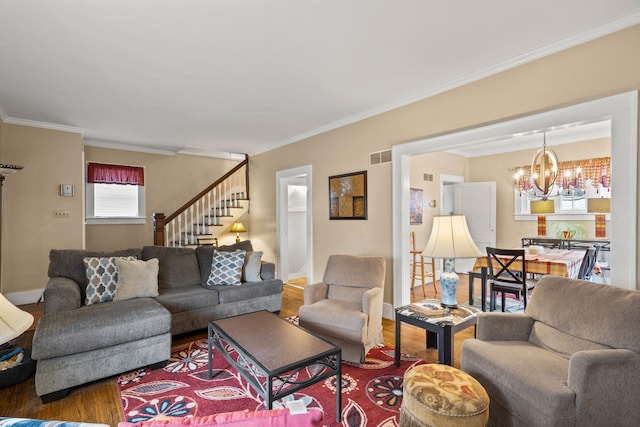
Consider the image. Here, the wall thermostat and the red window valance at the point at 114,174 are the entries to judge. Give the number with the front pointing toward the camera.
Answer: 2

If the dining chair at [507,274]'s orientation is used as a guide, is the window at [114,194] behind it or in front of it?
behind

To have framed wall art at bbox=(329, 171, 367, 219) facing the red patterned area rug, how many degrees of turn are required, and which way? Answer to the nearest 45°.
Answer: approximately 45° to its left

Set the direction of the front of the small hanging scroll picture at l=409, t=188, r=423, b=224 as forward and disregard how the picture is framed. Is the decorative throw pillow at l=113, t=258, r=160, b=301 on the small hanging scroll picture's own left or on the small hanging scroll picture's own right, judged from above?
on the small hanging scroll picture's own right

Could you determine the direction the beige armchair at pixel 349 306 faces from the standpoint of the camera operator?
facing the viewer and to the left of the viewer

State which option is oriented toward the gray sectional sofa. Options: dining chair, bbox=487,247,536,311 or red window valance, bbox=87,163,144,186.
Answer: the red window valance

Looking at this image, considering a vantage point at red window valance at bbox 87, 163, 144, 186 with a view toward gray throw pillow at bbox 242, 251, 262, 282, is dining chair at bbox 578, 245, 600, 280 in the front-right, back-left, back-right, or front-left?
front-left

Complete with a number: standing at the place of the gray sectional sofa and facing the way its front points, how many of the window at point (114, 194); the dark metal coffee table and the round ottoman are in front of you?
2

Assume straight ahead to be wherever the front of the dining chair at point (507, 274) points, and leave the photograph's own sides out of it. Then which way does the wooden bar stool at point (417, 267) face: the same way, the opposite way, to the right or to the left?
to the right

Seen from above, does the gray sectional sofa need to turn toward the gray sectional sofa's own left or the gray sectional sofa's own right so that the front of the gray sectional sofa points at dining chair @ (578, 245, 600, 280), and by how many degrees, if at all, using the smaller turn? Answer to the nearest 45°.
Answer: approximately 45° to the gray sectional sofa's own left

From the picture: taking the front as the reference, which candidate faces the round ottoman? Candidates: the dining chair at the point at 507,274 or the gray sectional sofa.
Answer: the gray sectional sofa

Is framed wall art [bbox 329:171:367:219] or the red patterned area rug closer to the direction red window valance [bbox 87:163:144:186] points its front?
the red patterned area rug

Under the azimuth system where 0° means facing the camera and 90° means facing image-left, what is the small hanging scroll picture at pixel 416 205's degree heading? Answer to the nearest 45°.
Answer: approximately 315°

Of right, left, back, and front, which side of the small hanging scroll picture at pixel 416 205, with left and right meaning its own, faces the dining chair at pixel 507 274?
front

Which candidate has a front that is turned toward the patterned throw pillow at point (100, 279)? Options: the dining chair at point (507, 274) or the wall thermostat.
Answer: the wall thermostat

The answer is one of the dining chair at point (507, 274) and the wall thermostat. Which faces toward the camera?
the wall thermostat

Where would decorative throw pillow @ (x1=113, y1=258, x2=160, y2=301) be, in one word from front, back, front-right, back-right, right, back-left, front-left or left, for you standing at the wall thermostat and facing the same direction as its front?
front

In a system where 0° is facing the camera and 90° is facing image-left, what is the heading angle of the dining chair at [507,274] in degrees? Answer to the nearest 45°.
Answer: approximately 225°

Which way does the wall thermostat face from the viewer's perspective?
toward the camera
